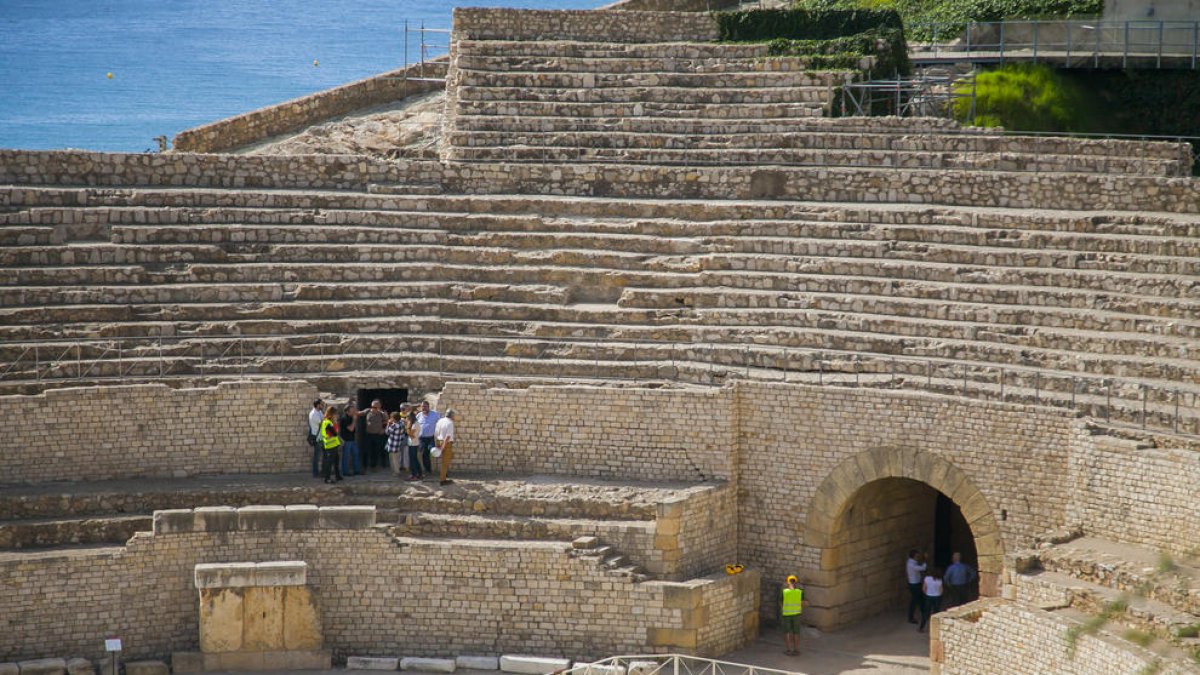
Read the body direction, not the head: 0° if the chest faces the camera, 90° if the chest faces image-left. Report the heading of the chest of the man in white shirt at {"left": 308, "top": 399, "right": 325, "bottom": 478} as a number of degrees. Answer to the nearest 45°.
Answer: approximately 270°

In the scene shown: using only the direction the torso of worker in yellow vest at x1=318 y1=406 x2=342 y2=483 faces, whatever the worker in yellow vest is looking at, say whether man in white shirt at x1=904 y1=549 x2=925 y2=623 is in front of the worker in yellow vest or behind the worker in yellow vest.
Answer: in front

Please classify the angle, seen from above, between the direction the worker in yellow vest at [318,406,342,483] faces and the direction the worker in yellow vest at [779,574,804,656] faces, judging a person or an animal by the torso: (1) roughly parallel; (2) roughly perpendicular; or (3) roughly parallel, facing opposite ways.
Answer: roughly perpendicular

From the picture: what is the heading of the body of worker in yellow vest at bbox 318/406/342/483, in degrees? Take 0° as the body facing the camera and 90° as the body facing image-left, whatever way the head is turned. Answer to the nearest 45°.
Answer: approximately 270°
